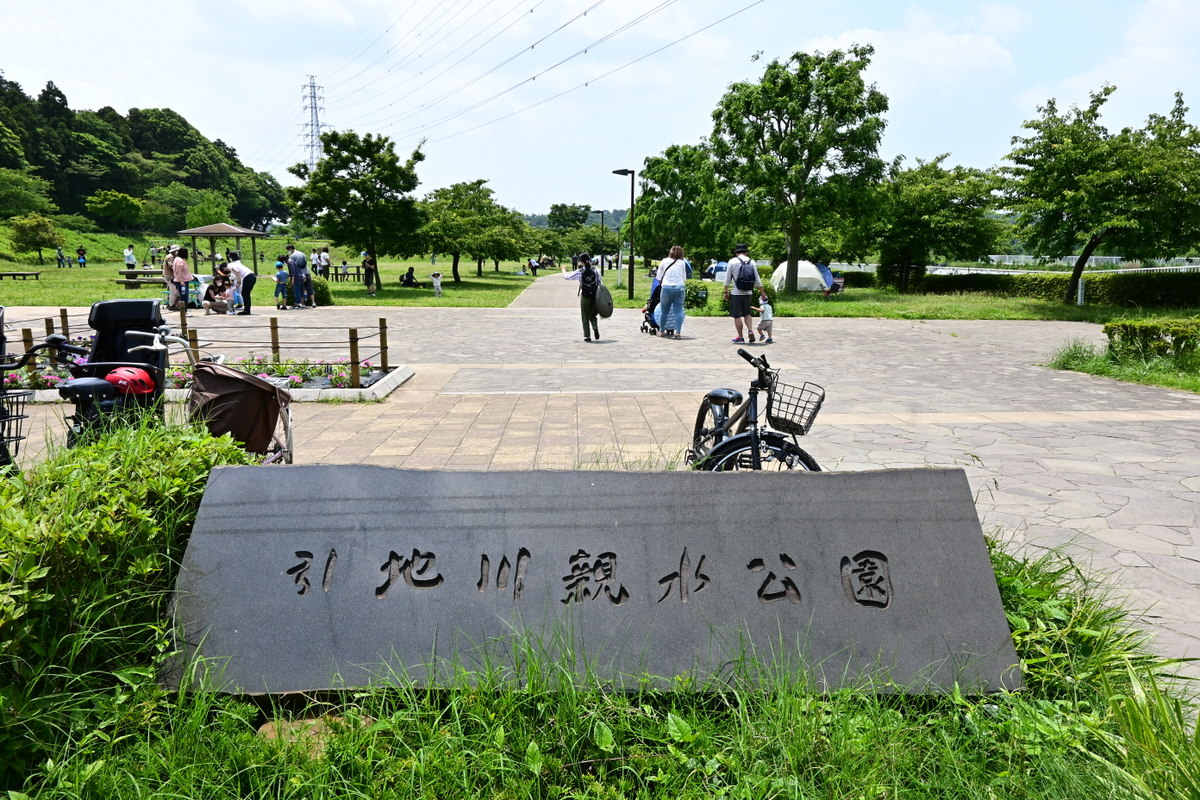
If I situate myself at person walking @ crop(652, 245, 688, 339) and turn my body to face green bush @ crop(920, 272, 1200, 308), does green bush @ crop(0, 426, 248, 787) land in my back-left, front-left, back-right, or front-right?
back-right

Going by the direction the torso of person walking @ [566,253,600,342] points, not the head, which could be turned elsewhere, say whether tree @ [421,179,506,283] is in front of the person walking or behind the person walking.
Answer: in front

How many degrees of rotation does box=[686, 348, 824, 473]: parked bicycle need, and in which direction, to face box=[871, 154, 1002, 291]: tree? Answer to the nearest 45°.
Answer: approximately 135° to its left

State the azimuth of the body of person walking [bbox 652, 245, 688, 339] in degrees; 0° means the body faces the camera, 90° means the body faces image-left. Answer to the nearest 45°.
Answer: approximately 180°

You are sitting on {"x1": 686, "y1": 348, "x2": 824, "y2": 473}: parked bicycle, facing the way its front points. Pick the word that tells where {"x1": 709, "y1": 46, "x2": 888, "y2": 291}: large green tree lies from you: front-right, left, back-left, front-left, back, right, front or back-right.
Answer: back-left

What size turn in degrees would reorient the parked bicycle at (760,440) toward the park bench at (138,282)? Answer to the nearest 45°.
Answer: approximately 180°

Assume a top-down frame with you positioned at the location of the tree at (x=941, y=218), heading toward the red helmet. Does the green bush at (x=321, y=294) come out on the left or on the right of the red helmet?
right

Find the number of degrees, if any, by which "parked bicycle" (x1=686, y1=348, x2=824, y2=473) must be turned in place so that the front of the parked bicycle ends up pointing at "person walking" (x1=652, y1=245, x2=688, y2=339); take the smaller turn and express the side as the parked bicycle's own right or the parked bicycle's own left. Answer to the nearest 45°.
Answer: approximately 135° to the parked bicycle's own left

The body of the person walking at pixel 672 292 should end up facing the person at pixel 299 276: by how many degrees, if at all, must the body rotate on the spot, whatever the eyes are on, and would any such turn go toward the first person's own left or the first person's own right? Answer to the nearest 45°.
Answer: approximately 45° to the first person's own left

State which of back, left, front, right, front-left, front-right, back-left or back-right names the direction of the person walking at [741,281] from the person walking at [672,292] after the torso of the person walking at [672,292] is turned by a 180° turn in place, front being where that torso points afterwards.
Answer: front-left

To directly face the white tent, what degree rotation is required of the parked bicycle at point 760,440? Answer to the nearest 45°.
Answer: approximately 135° to its left

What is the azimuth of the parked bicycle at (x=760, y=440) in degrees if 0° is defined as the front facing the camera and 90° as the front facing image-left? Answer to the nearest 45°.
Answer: approximately 315°

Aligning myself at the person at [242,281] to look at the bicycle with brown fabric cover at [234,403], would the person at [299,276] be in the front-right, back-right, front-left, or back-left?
back-left

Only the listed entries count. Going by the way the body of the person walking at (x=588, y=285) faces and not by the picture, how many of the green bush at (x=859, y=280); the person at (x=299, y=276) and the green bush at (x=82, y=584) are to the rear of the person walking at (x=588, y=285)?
1

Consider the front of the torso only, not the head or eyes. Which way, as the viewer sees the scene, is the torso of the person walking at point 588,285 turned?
away from the camera

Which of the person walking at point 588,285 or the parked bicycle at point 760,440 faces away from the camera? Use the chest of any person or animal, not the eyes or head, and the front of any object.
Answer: the person walking

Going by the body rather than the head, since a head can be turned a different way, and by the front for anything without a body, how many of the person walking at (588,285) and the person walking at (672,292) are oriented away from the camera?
2
